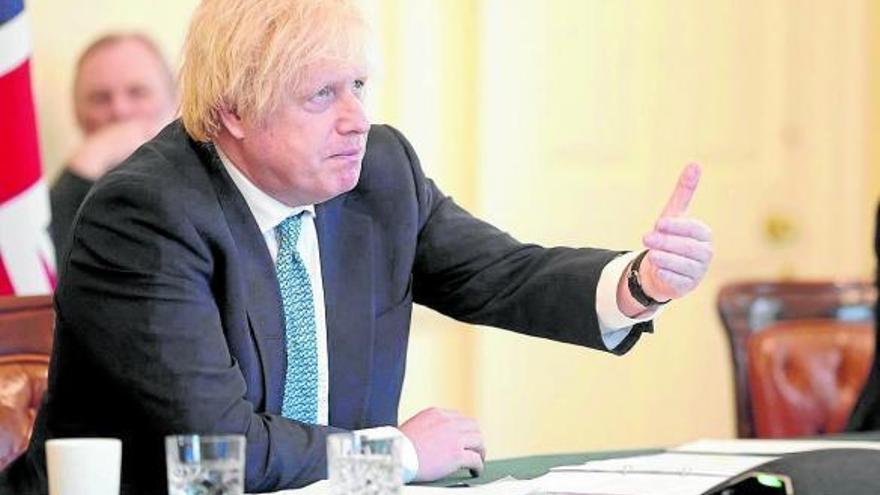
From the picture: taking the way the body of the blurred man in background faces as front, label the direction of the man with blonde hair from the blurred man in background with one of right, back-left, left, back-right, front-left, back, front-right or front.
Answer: front

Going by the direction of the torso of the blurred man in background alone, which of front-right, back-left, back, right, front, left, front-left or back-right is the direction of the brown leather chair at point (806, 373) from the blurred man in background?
front-left

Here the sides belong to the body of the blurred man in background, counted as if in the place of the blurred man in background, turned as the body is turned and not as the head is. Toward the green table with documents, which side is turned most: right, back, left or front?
front

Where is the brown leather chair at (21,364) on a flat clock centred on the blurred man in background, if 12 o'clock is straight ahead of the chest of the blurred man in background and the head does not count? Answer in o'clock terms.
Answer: The brown leather chair is roughly at 12 o'clock from the blurred man in background.

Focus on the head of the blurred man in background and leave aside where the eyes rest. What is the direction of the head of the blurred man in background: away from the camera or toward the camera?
toward the camera

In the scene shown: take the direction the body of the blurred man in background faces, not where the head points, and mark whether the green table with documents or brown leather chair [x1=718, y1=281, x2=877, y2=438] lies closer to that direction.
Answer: the green table with documents

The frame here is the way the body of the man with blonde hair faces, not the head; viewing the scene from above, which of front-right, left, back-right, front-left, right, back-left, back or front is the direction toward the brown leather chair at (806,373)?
left

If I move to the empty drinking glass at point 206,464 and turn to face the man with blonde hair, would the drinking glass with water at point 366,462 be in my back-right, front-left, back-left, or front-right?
front-right

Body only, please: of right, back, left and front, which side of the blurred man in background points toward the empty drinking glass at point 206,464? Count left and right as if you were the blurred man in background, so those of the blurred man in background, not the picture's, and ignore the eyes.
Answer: front

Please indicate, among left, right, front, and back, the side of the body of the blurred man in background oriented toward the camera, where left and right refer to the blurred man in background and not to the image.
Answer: front

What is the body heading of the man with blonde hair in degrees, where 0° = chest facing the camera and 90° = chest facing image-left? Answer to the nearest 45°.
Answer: approximately 315°

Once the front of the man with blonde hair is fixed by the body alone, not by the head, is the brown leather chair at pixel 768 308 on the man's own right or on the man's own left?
on the man's own left

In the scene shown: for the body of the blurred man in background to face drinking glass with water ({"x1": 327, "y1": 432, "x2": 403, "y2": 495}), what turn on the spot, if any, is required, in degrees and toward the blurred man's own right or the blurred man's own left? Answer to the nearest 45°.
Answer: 0° — they already face it

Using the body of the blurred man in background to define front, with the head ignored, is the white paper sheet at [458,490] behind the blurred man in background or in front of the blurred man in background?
in front

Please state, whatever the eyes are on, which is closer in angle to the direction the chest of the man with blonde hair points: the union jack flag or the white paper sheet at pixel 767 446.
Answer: the white paper sheet
